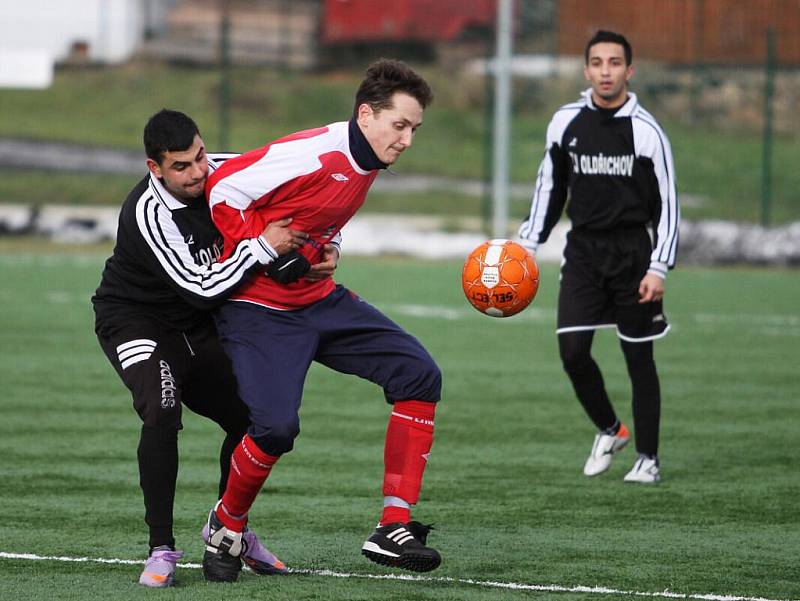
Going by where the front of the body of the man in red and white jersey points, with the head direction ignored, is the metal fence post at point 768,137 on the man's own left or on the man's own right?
on the man's own left

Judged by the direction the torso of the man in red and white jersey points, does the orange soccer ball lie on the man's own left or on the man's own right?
on the man's own left

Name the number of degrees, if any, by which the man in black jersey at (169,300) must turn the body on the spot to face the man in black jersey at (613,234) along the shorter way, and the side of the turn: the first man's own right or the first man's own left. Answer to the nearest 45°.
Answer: approximately 90° to the first man's own left

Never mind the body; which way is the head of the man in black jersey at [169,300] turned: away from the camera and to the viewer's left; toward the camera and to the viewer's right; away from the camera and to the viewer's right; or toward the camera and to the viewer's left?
toward the camera and to the viewer's right

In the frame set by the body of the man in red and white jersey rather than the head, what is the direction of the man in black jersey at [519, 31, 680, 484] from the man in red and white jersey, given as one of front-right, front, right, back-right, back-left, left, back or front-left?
left

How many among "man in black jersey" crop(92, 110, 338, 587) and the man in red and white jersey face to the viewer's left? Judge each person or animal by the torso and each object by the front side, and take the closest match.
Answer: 0

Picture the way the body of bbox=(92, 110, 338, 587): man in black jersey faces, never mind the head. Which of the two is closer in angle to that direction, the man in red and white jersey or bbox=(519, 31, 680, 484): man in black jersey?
the man in red and white jersey

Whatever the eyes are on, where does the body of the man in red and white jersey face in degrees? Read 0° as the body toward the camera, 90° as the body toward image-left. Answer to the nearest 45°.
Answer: approximately 315°

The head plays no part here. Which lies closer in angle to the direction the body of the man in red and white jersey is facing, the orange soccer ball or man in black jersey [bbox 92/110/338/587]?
the orange soccer ball

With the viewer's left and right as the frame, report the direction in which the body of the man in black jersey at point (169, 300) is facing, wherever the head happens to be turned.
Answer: facing the viewer and to the right of the viewer

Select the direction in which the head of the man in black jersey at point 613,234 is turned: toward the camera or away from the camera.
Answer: toward the camera
